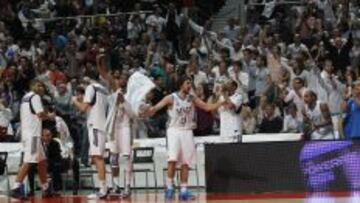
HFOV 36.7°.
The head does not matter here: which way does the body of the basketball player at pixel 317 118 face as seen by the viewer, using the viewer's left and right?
facing the viewer and to the left of the viewer

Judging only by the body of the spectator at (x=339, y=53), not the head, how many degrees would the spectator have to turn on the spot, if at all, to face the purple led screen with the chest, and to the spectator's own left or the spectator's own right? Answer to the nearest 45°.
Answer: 0° — they already face it

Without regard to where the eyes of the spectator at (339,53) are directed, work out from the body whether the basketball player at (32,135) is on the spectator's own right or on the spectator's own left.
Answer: on the spectator's own right

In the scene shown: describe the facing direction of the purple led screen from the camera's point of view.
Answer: facing the viewer

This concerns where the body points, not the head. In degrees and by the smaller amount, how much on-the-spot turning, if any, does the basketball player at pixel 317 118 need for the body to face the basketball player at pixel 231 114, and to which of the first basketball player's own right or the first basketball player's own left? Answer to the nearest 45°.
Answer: approximately 45° to the first basketball player's own right

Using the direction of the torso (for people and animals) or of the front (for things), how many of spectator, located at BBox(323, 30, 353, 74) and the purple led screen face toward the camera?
2

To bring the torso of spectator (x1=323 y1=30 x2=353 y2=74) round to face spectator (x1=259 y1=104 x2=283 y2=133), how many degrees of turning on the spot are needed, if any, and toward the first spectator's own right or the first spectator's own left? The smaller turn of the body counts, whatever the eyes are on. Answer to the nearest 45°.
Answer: approximately 45° to the first spectator's own right
